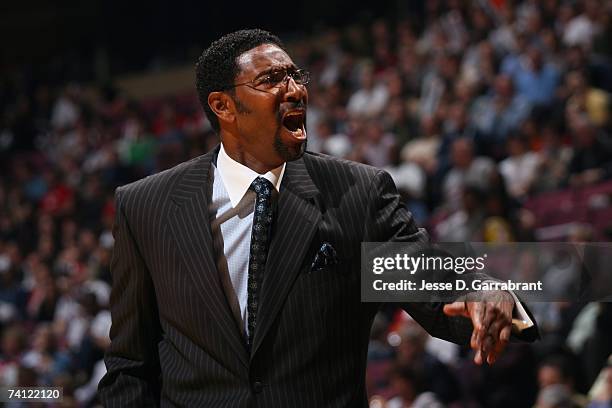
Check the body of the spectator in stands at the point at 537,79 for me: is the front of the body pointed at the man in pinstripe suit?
yes

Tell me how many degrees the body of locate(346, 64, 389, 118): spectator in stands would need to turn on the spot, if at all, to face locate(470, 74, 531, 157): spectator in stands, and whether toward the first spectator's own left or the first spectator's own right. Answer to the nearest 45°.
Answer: approximately 45° to the first spectator's own left

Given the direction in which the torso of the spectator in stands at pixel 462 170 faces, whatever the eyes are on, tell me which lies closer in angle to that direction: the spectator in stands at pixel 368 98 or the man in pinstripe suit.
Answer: the man in pinstripe suit

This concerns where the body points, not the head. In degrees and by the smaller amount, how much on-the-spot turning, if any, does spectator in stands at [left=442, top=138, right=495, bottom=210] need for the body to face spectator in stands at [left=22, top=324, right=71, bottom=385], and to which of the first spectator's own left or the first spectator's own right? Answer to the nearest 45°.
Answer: approximately 45° to the first spectator's own right

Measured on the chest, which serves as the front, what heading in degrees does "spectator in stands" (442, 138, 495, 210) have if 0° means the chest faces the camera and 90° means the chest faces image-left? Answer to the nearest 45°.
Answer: approximately 45°

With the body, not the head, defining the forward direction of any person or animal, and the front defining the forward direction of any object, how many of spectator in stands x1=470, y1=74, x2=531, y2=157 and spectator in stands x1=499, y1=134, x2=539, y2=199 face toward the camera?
2
